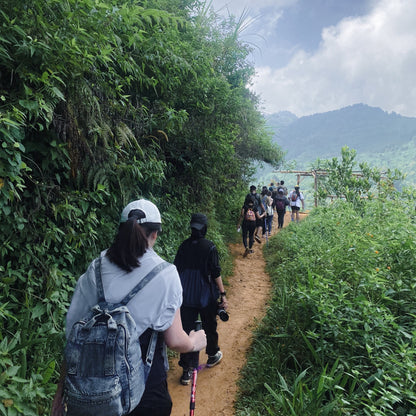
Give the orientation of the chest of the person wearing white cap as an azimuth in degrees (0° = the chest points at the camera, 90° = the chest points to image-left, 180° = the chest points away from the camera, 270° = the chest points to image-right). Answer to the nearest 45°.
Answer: approximately 225°

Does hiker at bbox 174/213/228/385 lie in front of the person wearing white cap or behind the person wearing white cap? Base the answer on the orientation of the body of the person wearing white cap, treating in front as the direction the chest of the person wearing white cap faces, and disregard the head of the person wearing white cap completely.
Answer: in front

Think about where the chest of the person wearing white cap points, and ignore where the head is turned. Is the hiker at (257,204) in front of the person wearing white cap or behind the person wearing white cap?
in front
